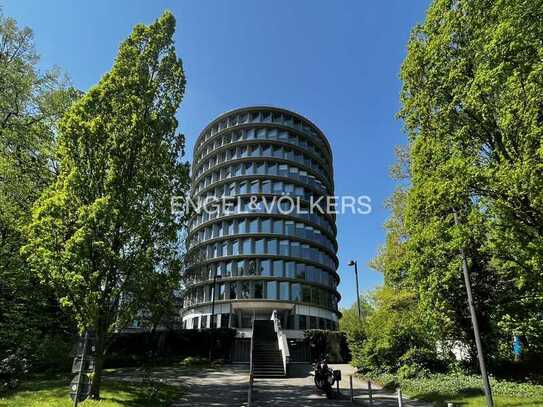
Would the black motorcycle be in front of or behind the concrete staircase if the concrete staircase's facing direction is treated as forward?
in front

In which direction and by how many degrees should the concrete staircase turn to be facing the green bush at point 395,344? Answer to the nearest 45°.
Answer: approximately 45° to its left

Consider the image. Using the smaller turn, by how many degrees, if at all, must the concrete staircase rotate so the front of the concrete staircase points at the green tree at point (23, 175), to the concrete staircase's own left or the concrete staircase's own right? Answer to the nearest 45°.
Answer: approximately 45° to the concrete staircase's own right

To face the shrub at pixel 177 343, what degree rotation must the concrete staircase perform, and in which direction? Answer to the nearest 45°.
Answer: approximately 135° to its right

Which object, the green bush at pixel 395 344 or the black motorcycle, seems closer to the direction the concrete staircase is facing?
the black motorcycle

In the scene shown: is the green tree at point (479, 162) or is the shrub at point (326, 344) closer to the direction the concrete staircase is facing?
the green tree

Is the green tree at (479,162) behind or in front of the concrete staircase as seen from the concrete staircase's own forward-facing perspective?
in front

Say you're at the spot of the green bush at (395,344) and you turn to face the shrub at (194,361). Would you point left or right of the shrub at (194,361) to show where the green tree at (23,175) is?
left

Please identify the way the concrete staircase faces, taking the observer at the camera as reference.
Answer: facing the viewer

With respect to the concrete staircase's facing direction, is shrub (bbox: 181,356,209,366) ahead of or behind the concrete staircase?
behind

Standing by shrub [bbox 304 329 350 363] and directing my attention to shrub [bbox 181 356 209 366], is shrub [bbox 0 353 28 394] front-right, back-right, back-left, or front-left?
front-left
